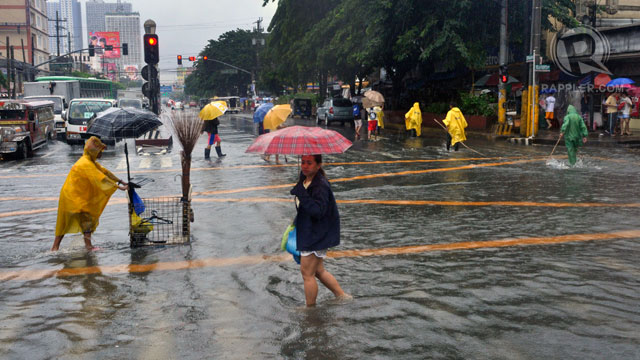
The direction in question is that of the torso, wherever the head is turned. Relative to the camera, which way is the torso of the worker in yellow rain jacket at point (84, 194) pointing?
to the viewer's right

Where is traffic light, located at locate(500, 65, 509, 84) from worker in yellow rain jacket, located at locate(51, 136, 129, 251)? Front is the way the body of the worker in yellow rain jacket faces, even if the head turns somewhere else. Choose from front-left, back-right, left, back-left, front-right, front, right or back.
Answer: front-left

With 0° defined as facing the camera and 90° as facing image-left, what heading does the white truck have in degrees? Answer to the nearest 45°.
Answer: approximately 45°

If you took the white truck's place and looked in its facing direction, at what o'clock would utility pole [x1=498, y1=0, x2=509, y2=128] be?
The utility pole is roughly at 9 o'clock from the white truck.

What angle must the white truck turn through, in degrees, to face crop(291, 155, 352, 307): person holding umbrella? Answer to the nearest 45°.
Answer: approximately 45° to its left

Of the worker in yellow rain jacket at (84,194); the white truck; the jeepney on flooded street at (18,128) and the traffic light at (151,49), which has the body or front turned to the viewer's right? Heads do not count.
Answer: the worker in yellow rain jacket

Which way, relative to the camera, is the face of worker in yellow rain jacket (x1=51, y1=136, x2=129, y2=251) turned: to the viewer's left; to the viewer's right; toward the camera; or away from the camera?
to the viewer's right

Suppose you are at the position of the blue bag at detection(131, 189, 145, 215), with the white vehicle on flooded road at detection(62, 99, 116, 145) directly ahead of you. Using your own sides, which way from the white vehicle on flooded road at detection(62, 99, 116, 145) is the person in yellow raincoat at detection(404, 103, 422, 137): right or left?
right

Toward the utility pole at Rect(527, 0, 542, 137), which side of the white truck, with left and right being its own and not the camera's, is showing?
left

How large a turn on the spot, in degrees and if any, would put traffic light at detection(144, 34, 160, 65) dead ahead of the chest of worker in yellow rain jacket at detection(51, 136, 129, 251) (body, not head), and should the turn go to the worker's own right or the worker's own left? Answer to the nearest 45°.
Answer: approximately 90° to the worker's own left

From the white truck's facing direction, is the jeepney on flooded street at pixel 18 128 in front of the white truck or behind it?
in front

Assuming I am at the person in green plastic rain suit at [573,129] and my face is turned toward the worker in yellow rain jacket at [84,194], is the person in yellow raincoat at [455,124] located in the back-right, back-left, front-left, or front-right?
back-right

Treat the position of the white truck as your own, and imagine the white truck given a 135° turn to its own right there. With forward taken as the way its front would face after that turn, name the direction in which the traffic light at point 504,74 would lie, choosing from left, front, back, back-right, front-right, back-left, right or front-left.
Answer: back-right
